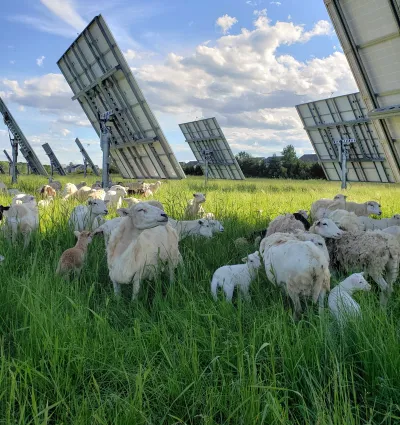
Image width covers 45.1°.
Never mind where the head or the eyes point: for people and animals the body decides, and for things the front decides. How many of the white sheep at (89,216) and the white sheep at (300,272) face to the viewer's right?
1

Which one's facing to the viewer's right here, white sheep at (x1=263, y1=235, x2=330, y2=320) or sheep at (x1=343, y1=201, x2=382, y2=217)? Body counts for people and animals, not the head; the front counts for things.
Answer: the sheep

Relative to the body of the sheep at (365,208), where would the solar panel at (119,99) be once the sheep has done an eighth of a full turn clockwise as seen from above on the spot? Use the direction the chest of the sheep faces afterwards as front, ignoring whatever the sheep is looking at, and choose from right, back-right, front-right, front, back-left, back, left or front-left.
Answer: back

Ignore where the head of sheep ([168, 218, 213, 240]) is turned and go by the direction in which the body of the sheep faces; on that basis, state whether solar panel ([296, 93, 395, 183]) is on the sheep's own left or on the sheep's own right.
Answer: on the sheep's own left

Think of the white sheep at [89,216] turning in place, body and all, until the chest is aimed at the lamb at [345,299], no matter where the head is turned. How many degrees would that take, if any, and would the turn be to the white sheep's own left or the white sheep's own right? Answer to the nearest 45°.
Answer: approximately 90° to the white sheep's own right

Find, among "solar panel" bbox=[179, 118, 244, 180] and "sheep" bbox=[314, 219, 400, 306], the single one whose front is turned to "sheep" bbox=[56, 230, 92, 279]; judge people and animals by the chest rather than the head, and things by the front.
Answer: "sheep" bbox=[314, 219, 400, 306]

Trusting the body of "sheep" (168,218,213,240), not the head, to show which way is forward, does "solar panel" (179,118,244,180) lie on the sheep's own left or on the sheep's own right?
on the sheep's own left

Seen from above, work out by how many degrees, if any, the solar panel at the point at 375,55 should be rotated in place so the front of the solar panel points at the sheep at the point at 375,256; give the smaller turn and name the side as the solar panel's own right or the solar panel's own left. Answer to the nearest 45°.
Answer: approximately 135° to the solar panel's own right

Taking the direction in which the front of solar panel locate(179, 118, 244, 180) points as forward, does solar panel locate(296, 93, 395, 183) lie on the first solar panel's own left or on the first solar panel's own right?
on the first solar panel's own right

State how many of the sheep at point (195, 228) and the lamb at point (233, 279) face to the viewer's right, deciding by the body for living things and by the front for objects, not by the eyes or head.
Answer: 2

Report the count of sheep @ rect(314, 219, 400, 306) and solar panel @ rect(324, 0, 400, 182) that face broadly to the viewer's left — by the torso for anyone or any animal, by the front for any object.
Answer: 1
